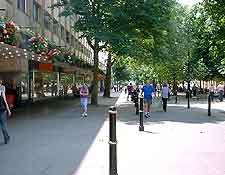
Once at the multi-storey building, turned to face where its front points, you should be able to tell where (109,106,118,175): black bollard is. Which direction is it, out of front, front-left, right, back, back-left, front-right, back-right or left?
right

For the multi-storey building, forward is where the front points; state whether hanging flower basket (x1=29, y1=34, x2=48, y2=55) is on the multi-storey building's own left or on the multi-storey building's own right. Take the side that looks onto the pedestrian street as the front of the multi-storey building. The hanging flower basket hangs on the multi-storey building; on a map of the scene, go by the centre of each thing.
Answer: on the multi-storey building's own right

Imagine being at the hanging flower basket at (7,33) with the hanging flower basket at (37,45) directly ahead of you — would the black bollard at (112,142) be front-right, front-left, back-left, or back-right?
back-right

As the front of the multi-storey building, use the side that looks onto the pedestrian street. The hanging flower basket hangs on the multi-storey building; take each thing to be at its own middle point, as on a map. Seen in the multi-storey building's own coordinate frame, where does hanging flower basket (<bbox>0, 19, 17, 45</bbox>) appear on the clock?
The hanging flower basket is roughly at 3 o'clock from the multi-storey building.

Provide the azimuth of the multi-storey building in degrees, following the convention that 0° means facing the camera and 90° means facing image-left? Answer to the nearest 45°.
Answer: approximately 270°
